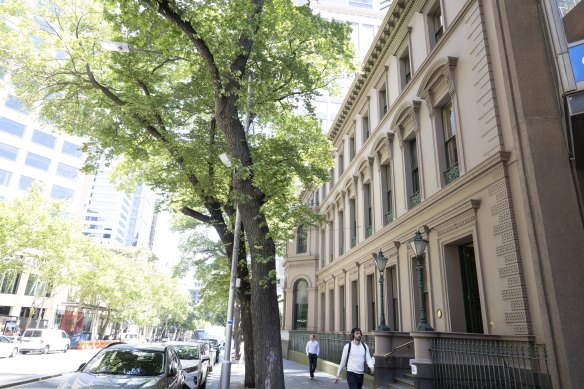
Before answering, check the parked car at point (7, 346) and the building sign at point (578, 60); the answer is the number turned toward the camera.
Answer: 1

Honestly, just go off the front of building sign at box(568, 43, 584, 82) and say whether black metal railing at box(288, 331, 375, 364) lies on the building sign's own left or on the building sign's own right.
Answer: on the building sign's own right

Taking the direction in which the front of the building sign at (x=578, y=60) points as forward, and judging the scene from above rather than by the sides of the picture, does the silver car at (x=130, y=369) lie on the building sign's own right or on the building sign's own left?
on the building sign's own right

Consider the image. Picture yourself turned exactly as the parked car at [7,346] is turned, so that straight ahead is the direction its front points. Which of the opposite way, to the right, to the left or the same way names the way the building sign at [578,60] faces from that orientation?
the opposite way

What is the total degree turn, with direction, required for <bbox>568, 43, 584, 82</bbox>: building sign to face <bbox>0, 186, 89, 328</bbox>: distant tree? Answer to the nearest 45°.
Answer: approximately 90° to its right

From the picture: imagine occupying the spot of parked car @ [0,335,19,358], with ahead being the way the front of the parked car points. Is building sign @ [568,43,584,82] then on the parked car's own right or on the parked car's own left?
on the parked car's own right
